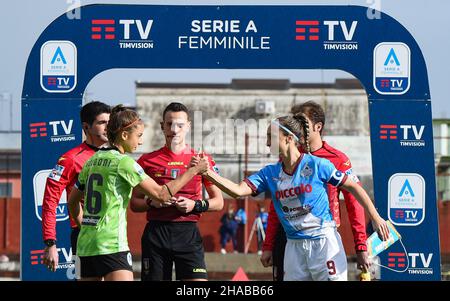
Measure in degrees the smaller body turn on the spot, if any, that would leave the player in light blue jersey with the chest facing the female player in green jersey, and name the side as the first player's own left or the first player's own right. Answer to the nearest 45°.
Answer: approximately 45° to the first player's own right

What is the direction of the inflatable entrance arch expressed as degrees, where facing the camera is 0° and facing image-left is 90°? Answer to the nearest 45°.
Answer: approximately 0°

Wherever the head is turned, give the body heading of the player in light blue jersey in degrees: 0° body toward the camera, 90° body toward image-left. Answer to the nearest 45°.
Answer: approximately 45°

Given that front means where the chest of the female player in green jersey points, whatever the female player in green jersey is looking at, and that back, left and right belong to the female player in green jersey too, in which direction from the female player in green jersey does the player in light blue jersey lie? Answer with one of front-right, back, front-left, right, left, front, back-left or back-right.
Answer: front-right

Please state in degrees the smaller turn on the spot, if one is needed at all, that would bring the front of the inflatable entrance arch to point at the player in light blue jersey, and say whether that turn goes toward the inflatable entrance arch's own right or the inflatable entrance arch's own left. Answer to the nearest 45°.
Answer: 0° — it already faces them

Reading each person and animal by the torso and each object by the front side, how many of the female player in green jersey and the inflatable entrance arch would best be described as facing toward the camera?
1

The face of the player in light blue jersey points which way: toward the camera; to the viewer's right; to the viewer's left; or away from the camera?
to the viewer's left

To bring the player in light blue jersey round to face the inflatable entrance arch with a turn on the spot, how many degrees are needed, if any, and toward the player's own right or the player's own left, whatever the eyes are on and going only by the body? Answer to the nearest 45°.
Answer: approximately 135° to the player's own right
